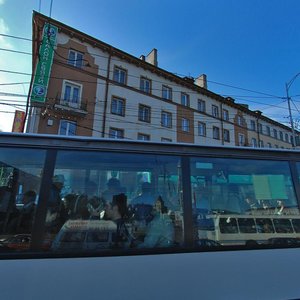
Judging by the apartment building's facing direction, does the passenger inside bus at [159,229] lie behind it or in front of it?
in front

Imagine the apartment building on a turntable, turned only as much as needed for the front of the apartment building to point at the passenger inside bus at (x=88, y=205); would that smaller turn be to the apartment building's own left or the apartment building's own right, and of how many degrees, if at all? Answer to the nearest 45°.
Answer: approximately 45° to the apartment building's own right

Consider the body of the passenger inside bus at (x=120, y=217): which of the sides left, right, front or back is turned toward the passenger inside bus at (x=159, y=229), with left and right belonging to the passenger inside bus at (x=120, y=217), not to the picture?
back

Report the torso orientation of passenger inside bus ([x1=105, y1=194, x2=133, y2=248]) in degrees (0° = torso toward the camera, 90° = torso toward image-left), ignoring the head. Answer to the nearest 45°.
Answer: approximately 90°

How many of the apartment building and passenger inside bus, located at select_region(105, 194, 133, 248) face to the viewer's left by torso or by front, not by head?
1

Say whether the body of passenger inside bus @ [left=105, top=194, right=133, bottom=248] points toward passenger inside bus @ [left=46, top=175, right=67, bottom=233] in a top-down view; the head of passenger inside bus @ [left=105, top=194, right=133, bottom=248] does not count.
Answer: yes

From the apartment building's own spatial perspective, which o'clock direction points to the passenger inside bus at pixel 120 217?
The passenger inside bus is roughly at 1 o'clock from the apartment building.

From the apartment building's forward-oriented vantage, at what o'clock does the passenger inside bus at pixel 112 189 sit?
The passenger inside bus is roughly at 1 o'clock from the apartment building.

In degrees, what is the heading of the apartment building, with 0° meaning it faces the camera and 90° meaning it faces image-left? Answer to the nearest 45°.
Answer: approximately 315°

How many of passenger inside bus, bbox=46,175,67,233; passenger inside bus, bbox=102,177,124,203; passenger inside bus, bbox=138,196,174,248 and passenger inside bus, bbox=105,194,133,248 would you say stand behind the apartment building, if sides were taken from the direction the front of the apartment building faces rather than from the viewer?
0

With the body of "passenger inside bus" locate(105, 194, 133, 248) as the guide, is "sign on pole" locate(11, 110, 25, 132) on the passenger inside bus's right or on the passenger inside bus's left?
on the passenger inside bus's right
